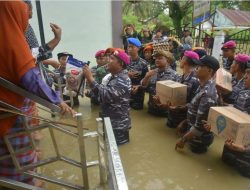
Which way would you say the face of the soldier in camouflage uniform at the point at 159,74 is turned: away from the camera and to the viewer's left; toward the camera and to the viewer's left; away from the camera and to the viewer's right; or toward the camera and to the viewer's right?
toward the camera and to the viewer's left

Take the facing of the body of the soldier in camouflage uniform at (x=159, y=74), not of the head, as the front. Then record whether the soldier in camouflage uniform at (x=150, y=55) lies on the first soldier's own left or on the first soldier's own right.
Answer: on the first soldier's own right

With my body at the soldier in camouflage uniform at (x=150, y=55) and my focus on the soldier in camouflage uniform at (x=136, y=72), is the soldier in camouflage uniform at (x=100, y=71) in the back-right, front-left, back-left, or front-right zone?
front-right

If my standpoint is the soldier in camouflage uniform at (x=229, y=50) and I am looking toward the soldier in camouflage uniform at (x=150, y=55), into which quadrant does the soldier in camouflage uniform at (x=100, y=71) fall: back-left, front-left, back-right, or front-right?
front-left

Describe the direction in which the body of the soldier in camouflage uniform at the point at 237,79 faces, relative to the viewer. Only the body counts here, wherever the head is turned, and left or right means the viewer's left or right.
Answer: facing to the left of the viewer

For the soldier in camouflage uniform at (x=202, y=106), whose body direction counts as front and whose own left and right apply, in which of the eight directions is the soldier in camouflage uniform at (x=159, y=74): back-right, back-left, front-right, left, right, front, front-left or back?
front-right

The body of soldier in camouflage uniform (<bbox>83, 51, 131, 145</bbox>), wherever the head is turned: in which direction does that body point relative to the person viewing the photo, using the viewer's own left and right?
facing to the left of the viewer

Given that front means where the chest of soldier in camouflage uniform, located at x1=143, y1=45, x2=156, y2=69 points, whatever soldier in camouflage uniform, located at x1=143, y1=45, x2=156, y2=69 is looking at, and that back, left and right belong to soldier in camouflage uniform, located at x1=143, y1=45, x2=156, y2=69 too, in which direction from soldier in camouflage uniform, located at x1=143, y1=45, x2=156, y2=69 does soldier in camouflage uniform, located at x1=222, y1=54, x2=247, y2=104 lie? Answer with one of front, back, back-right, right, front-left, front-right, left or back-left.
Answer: left

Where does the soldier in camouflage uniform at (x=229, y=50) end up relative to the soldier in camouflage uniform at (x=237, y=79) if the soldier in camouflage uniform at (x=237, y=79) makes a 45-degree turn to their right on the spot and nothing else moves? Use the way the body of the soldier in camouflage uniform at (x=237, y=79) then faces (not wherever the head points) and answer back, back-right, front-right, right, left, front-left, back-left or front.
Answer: front-right

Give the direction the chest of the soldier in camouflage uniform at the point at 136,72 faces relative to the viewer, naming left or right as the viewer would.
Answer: facing the viewer and to the left of the viewer

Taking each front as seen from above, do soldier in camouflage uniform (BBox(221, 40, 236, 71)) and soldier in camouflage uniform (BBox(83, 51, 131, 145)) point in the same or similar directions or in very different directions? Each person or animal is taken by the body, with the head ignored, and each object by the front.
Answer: same or similar directions

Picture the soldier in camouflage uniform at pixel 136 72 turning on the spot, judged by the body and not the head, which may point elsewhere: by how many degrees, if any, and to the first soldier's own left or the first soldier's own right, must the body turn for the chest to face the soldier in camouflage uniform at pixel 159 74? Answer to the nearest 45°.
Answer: approximately 90° to the first soldier's own left

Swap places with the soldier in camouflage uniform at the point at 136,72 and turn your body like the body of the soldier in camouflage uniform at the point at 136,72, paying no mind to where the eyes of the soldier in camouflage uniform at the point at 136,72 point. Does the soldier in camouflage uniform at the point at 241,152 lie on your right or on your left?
on your left

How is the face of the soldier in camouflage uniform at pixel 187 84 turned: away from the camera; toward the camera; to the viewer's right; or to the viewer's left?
to the viewer's left

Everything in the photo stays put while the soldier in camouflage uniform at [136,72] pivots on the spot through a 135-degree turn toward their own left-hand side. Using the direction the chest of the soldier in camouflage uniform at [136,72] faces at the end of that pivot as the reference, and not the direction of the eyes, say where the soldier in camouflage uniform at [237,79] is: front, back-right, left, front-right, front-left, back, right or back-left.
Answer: front-right
